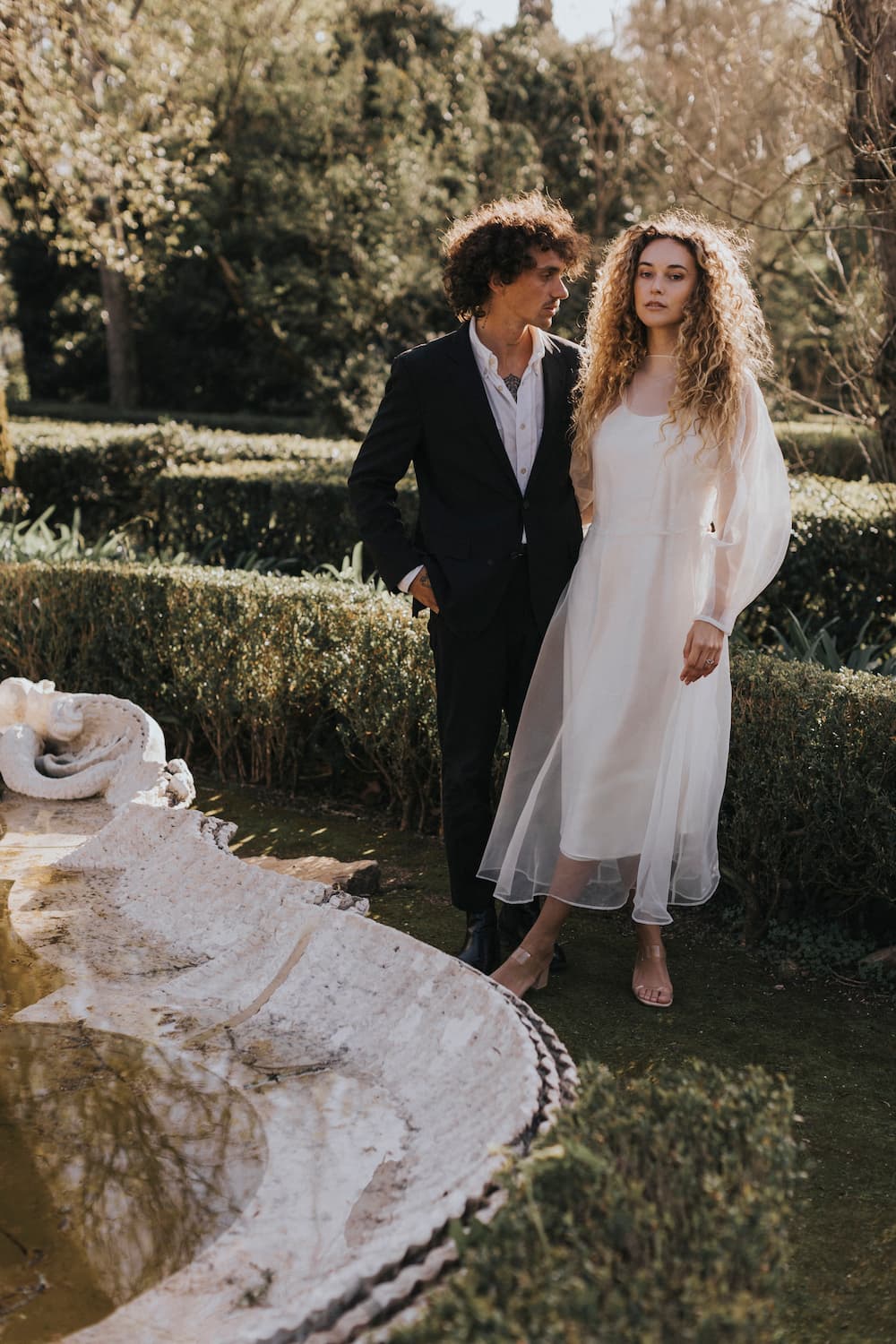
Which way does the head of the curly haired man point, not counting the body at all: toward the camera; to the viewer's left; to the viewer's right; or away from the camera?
to the viewer's right

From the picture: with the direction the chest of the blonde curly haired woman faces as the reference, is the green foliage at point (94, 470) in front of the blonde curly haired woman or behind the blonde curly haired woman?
behind

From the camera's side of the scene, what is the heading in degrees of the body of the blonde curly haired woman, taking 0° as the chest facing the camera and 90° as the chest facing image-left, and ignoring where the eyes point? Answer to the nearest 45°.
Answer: approximately 0°

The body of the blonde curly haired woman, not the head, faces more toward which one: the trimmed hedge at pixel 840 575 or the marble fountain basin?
the marble fountain basin

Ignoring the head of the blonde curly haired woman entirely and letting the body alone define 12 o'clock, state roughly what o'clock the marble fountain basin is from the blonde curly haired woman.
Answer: The marble fountain basin is roughly at 1 o'clock from the blonde curly haired woman.

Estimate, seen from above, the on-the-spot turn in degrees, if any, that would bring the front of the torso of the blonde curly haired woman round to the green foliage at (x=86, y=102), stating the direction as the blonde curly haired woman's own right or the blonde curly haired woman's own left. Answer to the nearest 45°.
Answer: approximately 135° to the blonde curly haired woman's own right

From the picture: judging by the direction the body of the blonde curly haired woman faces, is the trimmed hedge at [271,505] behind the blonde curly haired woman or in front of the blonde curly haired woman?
behind
